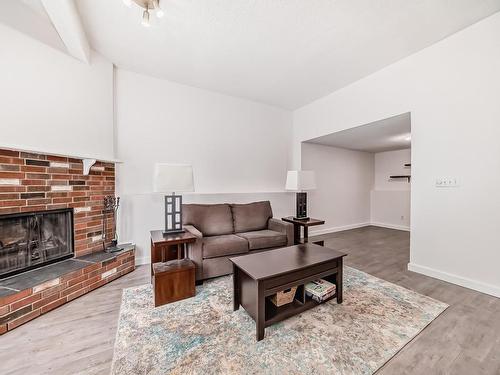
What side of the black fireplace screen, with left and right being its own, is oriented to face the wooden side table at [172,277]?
front

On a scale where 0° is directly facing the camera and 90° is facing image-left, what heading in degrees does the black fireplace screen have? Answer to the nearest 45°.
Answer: approximately 315°

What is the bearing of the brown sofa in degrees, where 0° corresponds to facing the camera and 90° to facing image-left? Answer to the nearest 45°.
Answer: approximately 315°

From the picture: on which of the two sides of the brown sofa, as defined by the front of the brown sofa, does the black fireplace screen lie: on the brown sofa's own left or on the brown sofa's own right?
on the brown sofa's own right

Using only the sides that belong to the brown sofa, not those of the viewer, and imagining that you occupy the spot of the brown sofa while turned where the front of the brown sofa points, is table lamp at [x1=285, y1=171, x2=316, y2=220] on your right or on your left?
on your left

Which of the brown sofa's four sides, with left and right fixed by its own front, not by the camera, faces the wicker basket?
front

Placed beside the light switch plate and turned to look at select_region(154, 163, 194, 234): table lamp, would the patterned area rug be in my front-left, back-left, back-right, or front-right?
front-left

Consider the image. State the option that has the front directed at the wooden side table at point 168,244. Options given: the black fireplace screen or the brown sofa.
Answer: the black fireplace screen

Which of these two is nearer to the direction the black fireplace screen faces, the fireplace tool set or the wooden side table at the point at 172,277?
the wooden side table

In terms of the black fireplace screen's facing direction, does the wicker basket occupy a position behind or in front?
in front

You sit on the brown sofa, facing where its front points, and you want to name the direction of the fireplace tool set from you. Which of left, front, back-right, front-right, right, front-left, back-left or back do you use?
back-right

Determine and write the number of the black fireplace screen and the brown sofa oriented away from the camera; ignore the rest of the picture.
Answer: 0
